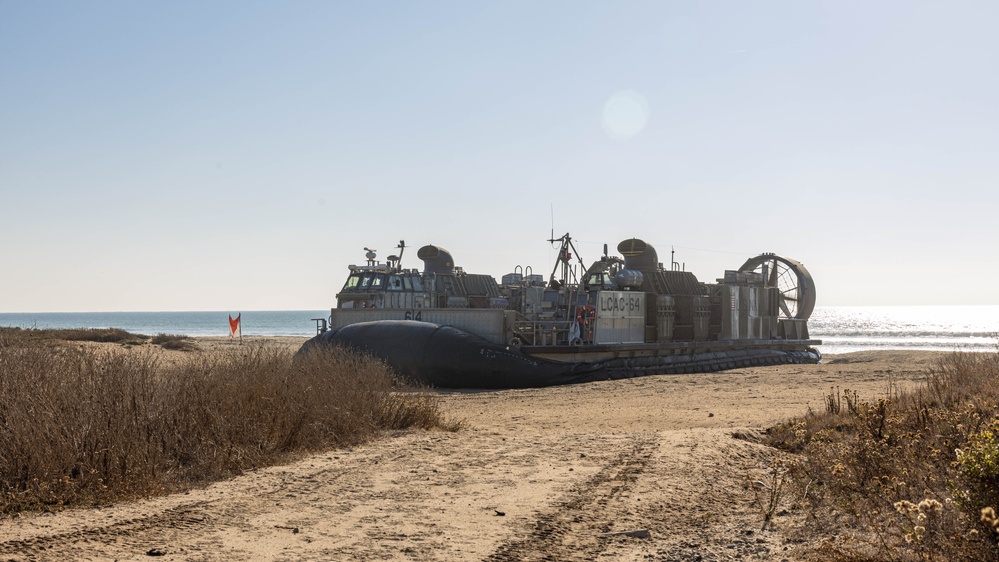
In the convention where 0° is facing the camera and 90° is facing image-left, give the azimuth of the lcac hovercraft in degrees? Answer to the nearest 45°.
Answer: approximately 45°
